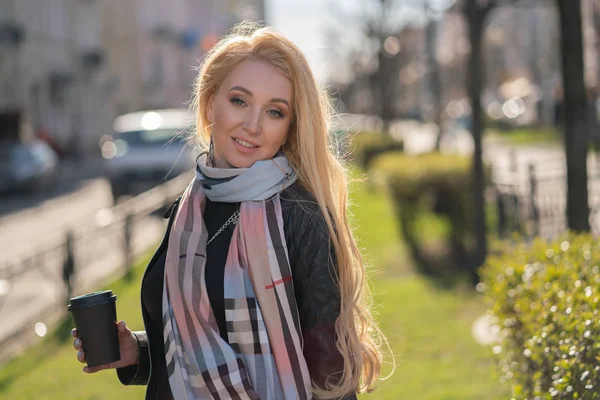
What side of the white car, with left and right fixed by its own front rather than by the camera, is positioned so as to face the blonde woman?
front

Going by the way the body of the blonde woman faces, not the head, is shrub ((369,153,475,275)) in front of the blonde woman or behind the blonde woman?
behind

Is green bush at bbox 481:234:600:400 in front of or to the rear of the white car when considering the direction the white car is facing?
in front

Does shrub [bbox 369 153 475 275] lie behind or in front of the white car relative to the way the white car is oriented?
in front

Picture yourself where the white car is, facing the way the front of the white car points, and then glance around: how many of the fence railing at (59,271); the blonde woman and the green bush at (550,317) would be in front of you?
3

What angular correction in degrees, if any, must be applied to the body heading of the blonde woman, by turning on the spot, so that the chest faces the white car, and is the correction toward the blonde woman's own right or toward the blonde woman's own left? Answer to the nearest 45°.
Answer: approximately 135° to the blonde woman's own right

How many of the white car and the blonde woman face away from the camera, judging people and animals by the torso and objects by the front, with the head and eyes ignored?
0

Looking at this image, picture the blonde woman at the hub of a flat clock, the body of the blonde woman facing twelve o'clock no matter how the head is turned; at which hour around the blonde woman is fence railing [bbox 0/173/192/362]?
The fence railing is roughly at 4 o'clock from the blonde woman.

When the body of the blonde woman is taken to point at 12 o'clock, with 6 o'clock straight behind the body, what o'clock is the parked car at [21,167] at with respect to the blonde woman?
The parked car is roughly at 4 o'clock from the blonde woman.

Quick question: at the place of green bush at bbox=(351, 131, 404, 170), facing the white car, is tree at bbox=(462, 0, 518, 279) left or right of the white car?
left

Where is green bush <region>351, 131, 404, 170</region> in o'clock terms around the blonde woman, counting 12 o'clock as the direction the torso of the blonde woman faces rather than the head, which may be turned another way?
The green bush is roughly at 5 o'clock from the blonde woman.

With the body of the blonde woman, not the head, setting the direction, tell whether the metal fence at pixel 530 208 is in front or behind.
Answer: behind

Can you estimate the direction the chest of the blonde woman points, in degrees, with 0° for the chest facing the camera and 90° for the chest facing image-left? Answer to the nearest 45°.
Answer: approximately 45°

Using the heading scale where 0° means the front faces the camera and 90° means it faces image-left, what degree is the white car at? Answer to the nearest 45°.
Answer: approximately 0°

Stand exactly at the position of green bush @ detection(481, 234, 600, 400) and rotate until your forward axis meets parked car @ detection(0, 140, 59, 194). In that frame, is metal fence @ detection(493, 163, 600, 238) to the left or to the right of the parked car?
right
